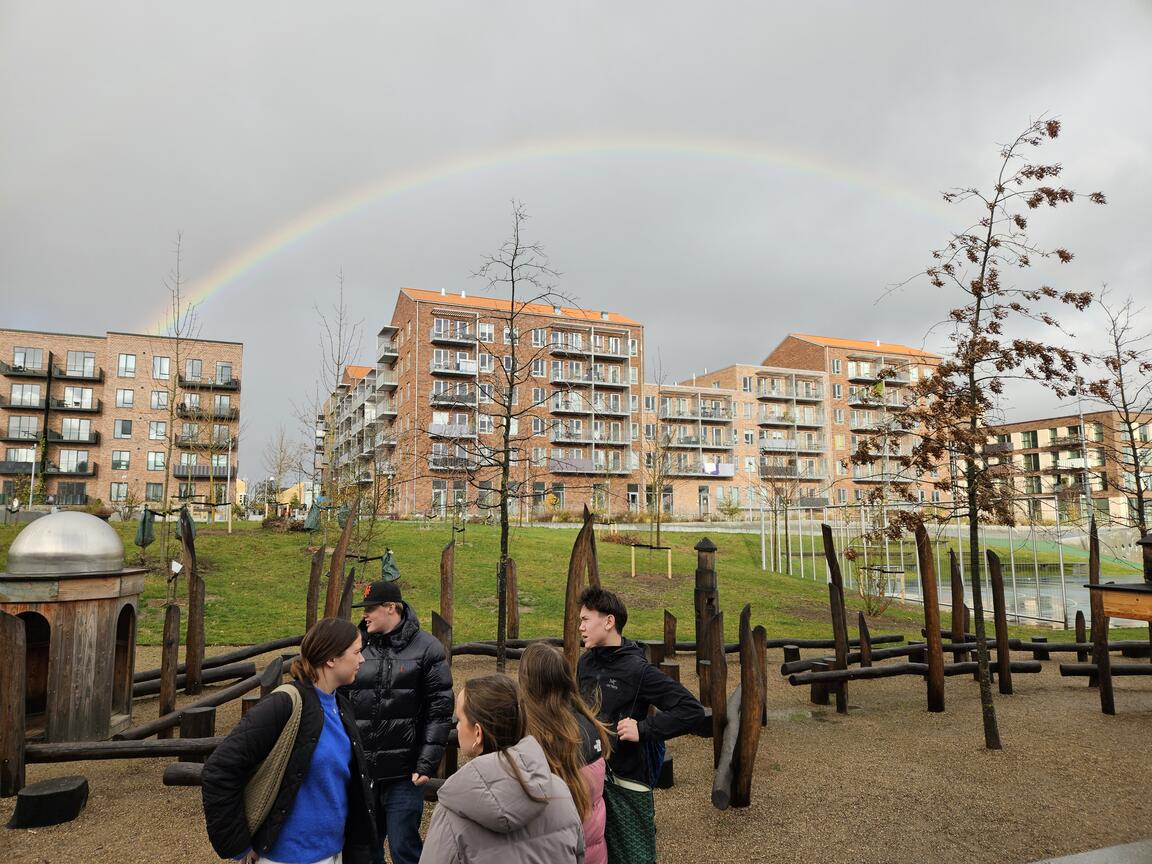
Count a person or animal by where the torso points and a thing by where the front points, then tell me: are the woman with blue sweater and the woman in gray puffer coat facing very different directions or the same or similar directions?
very different directions

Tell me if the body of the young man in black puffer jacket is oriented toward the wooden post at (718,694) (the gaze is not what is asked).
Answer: no

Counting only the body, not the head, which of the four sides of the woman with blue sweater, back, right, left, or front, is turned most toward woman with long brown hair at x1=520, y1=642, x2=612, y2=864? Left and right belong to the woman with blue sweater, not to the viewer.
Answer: front

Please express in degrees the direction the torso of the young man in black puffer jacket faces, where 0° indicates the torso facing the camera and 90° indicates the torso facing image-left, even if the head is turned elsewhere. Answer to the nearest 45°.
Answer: approximately 45°

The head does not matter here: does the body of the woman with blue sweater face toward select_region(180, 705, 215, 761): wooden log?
no

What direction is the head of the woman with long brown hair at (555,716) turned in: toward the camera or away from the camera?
away from the camera

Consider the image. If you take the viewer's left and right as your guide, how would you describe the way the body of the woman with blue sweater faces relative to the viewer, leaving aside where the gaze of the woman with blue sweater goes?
facing the viewer and to the right of the viewer

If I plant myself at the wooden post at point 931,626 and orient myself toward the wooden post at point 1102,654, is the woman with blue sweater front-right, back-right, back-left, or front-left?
back-right

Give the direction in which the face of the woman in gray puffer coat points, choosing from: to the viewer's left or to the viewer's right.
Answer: to the viewer's left

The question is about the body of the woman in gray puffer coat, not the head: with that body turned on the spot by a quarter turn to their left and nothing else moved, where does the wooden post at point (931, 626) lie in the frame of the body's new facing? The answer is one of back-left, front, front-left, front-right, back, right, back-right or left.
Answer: back

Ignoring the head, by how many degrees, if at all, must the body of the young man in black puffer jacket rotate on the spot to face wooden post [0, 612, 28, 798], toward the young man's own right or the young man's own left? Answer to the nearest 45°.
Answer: approximately 90° to the young man's own right

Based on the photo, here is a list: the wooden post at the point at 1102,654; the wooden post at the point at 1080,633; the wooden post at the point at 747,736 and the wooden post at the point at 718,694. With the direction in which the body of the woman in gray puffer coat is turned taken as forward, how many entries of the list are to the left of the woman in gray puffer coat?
0

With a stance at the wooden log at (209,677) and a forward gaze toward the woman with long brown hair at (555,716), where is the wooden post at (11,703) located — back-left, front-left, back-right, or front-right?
front-right

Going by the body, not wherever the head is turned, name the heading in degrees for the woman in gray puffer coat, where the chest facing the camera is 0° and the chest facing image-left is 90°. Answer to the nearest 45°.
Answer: approximately 135°

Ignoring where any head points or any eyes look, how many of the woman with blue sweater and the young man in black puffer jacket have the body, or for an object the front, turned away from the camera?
0

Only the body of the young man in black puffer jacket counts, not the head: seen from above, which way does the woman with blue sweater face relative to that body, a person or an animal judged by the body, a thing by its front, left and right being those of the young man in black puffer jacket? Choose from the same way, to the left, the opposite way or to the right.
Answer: to the left

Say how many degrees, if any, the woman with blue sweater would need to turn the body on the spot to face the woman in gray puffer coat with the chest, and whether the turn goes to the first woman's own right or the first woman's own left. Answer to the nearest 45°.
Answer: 0° — they already face them

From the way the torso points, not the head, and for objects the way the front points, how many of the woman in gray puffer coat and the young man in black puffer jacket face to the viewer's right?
0

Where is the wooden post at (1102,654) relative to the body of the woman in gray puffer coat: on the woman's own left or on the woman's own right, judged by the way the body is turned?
on the woman's own right
